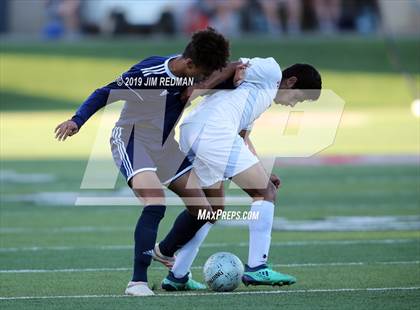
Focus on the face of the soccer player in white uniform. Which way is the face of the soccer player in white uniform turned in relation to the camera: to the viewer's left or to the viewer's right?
to the viewer's right

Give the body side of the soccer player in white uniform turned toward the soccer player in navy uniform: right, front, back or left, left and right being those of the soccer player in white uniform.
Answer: back

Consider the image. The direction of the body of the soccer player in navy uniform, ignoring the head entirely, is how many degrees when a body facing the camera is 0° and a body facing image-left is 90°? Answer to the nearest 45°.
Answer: approximately 315°

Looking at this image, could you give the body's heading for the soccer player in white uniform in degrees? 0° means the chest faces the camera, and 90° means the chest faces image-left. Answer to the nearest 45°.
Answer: approximately 270°

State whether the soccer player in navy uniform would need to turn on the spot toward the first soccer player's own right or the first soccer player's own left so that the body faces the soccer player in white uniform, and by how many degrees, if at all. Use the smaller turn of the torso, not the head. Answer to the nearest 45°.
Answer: approximately 45° to the first soccer player's own left

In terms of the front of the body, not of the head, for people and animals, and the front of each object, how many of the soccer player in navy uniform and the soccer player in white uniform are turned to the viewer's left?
0
